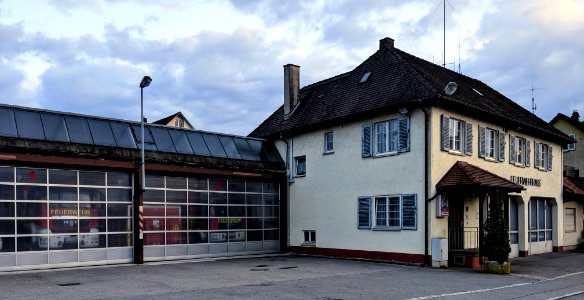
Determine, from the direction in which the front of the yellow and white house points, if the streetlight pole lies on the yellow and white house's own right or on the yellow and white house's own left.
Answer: on the yellow and white house's own right

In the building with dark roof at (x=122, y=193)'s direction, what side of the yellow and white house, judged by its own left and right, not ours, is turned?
right
